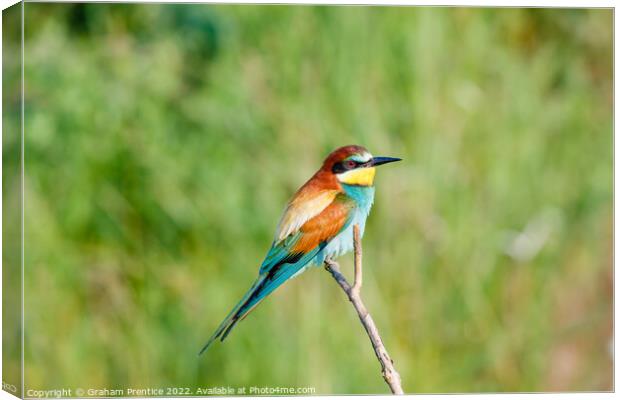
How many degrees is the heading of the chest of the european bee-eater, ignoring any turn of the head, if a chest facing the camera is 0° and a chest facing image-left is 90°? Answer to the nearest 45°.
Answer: approximately 270°
